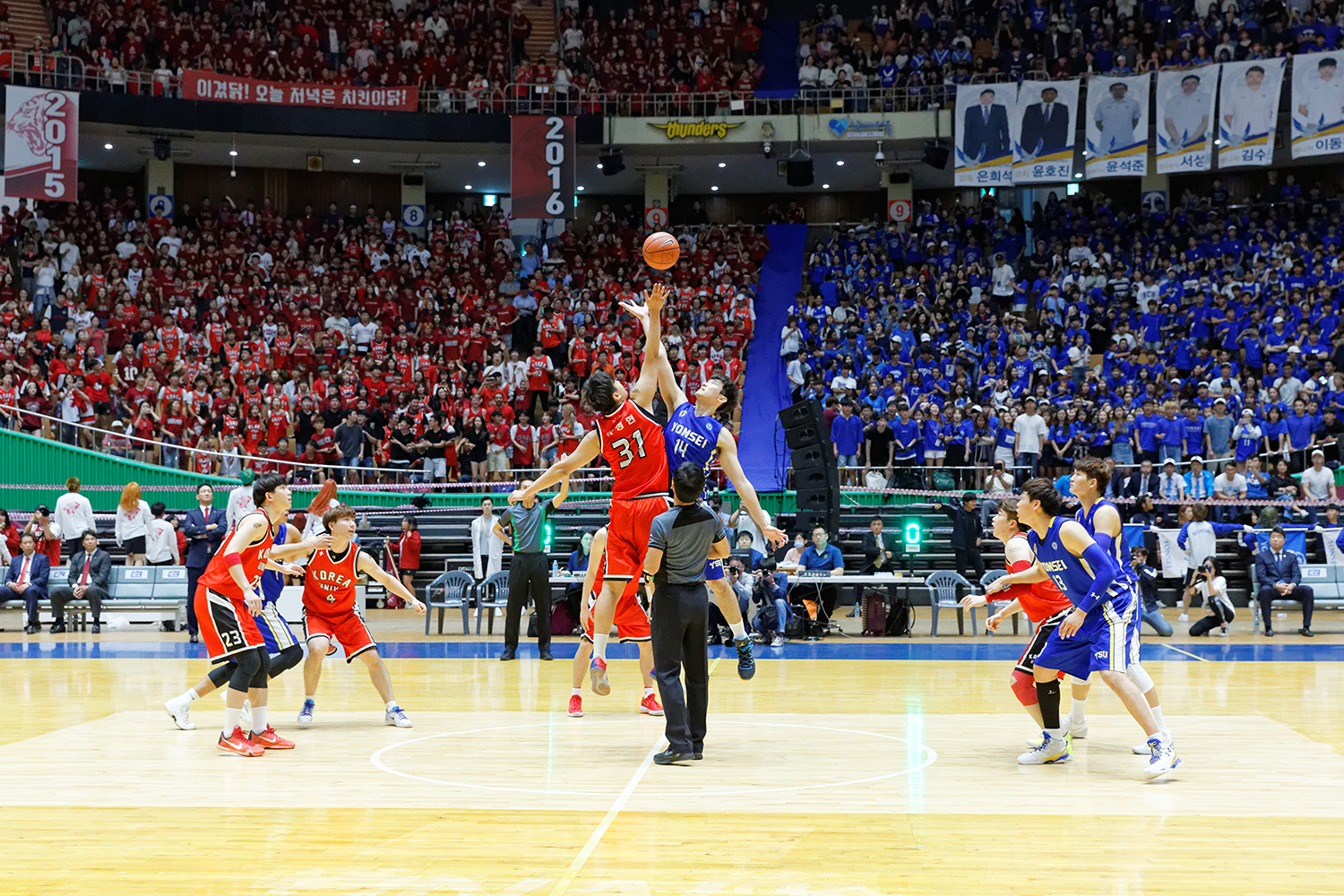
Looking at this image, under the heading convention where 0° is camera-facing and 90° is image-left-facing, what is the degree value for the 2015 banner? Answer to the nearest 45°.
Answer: approximately 0°

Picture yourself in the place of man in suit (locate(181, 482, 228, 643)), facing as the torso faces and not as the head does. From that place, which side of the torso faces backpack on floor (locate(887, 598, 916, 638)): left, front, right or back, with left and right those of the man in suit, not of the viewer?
left

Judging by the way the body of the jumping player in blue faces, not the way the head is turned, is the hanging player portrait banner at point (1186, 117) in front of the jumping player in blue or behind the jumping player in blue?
behind

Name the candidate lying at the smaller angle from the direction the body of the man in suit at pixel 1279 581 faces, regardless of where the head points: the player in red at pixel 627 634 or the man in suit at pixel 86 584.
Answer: the player in red

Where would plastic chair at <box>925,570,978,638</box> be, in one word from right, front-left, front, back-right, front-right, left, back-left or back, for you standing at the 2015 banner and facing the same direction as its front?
front-left

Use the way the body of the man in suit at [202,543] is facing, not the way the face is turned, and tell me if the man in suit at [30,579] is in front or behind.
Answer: behind

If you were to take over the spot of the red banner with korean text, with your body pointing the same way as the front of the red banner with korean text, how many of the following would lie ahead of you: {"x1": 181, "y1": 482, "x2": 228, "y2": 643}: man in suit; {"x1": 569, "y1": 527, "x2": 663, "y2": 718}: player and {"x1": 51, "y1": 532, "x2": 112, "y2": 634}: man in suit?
3

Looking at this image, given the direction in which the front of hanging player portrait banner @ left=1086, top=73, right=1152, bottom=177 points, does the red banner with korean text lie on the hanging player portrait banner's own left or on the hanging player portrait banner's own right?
on the hanging player portrait banner's own right
